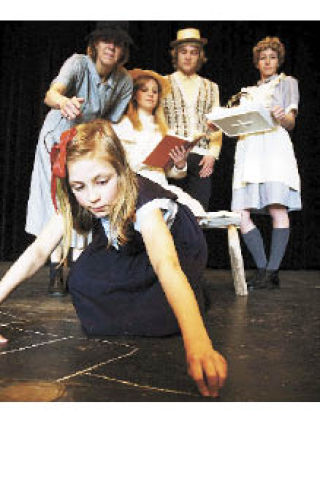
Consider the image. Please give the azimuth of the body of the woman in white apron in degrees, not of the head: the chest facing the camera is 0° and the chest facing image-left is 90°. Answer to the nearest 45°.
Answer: approximately 45°

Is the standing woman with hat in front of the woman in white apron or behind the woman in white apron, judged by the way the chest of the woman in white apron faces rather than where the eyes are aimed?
in front

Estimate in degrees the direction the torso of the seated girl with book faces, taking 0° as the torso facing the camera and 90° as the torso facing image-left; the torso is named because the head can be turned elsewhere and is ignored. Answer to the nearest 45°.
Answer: approximately 315°
